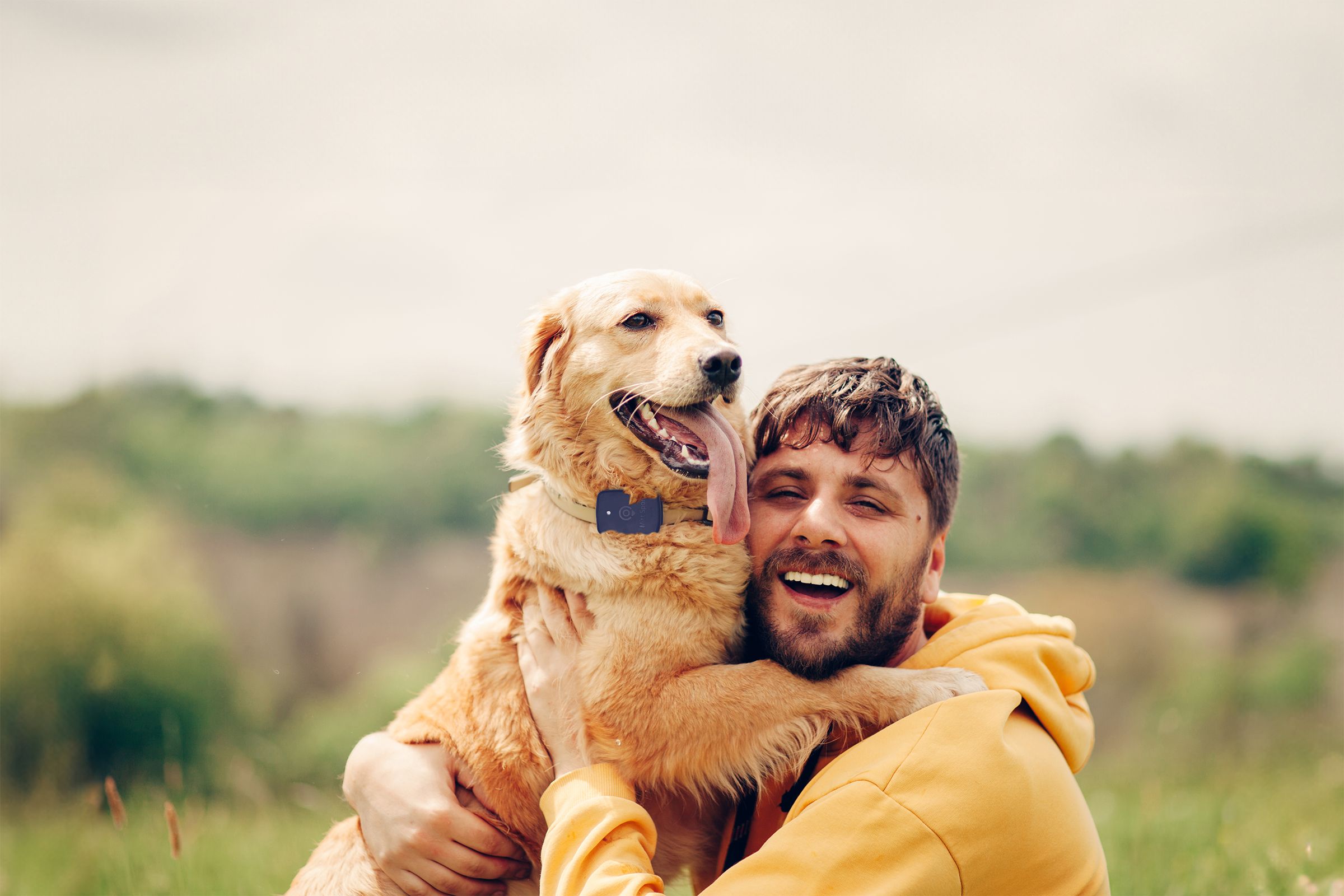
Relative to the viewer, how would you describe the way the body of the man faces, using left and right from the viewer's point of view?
facing the viewer and to the left of the viewer

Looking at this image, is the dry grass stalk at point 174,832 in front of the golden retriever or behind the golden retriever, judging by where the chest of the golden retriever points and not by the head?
behind

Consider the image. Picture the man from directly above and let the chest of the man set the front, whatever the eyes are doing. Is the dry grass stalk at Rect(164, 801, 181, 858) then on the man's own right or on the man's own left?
on the man's own right

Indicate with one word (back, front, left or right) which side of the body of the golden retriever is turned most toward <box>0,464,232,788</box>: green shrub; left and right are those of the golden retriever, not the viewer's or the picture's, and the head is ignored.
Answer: back

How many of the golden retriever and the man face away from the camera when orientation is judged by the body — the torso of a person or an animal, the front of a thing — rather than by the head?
0

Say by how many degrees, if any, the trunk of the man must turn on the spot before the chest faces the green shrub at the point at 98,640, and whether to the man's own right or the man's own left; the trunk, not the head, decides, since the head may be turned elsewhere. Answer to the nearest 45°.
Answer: approximately 90° to the man's own right

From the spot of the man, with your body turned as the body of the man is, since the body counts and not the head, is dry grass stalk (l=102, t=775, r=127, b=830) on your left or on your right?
on your right
